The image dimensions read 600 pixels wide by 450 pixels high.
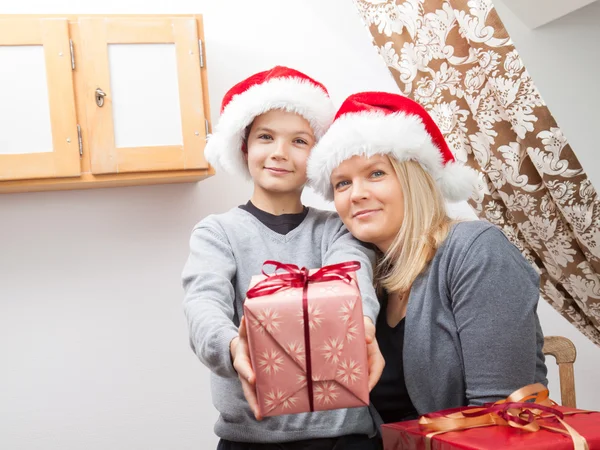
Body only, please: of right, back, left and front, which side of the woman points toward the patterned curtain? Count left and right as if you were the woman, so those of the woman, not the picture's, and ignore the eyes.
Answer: back

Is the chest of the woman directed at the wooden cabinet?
no

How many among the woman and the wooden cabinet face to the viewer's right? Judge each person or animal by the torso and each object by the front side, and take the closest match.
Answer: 0

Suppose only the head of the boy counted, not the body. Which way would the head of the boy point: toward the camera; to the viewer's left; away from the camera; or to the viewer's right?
toward the camera

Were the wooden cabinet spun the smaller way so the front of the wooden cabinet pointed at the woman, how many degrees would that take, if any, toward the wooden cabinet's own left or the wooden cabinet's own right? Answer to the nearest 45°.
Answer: approximately 45° to the wooden cabinet's own left

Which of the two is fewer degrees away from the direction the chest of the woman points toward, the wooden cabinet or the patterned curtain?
the wooden cabinet

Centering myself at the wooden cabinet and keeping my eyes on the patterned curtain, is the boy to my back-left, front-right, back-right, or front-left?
front-right

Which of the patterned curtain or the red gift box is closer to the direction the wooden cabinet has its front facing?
the red gift box

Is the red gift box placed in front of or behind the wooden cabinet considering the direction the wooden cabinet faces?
in front

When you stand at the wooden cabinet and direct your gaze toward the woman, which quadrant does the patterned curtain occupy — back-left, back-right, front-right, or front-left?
front-left

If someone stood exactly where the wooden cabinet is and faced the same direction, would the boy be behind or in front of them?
in front

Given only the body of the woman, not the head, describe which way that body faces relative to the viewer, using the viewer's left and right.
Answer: facing the viewer and to the left of the viewer

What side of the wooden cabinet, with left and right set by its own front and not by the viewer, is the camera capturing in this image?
front
